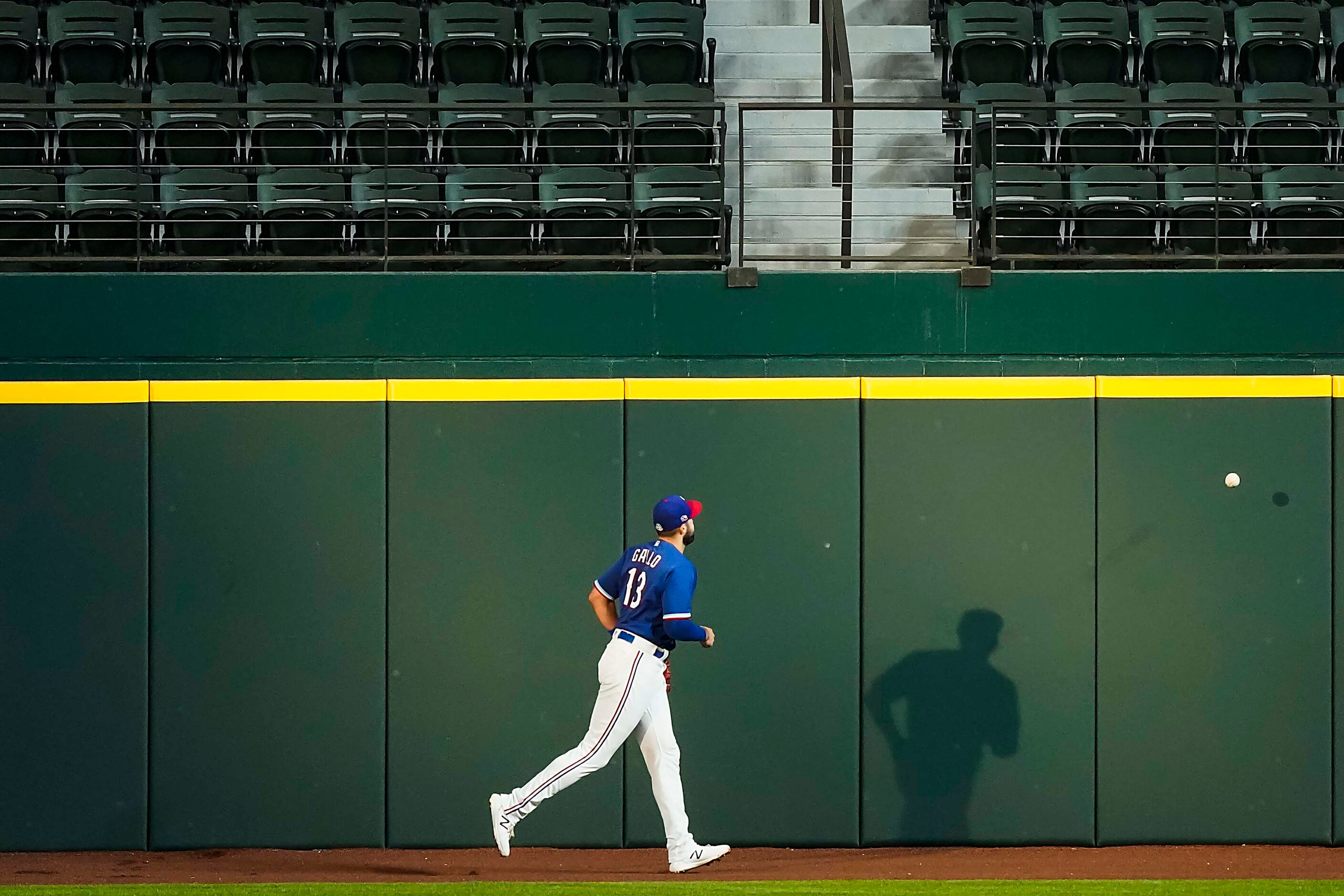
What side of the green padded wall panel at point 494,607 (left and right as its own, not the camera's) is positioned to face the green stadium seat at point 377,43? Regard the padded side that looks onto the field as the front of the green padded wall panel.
back

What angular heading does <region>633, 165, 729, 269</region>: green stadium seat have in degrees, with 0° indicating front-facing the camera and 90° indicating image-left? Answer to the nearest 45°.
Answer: approximately 0°

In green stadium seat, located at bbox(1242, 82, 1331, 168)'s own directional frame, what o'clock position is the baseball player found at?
The baseball player is roughly at 1 o'clock from the green stadium seat.

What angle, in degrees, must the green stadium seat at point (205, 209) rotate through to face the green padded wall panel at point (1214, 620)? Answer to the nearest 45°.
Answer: approximately 45° to its left

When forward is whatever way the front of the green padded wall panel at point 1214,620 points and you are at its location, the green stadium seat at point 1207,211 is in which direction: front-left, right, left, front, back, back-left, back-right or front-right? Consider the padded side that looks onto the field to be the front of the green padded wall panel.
back

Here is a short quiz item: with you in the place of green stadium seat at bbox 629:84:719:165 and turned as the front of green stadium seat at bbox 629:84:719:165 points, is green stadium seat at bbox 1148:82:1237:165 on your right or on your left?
on your left

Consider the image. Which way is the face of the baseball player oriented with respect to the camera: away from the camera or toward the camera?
away from the camera

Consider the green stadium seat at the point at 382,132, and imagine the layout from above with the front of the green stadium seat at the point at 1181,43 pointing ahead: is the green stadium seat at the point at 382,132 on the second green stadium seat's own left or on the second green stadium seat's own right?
on the second green stadium seat's own right
